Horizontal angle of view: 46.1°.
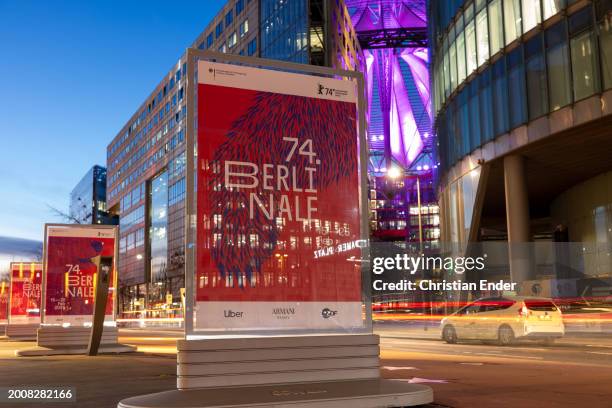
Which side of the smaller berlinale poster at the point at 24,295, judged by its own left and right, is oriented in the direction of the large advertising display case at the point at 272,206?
front

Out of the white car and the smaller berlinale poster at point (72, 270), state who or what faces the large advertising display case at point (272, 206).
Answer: the smaller berlinale poster

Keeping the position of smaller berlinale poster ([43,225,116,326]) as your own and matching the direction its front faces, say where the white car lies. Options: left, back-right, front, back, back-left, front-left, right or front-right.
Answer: left

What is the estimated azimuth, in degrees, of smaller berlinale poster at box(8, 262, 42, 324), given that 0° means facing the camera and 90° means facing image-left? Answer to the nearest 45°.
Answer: approximately 0°
